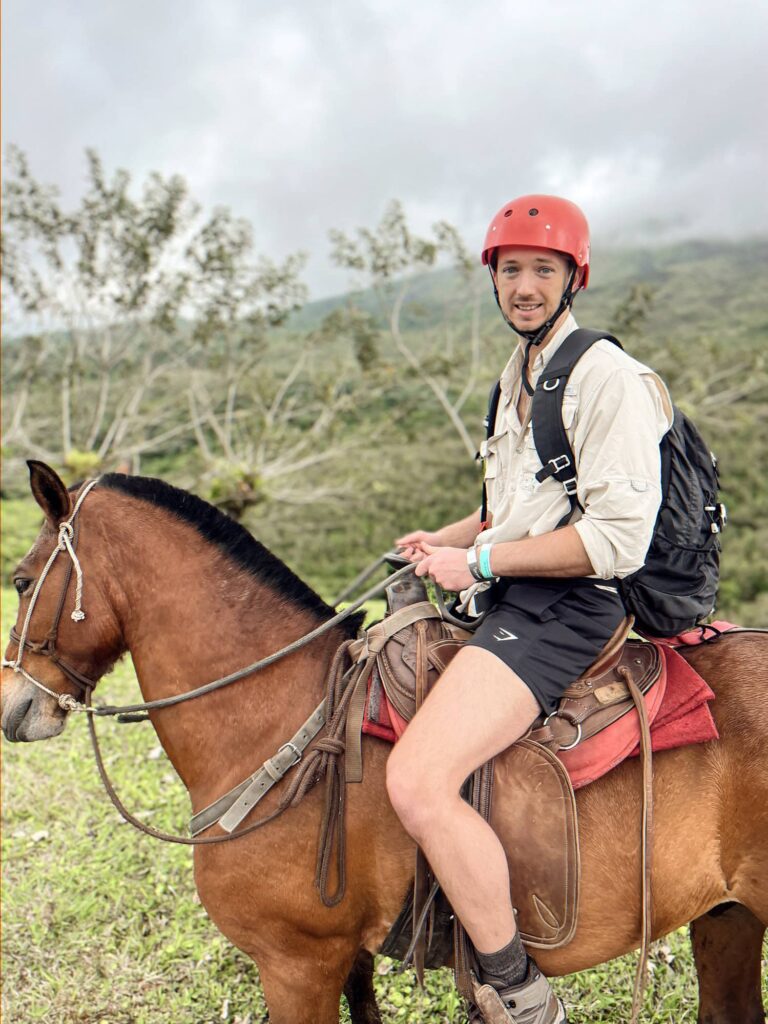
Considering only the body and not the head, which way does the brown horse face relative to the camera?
to the viewer's left
